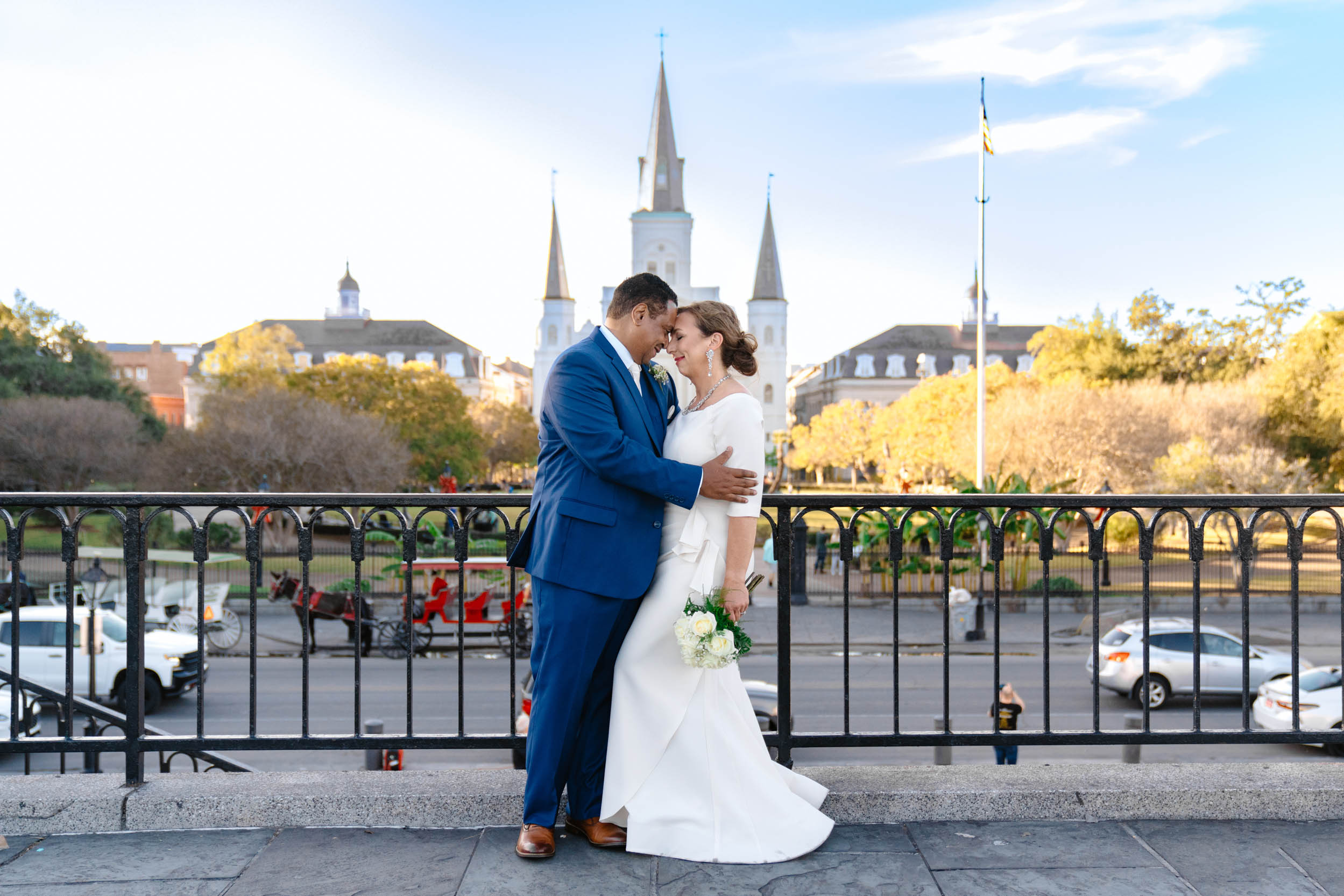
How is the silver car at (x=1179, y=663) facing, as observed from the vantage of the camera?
facing away from the viewer and to the right of the viewer

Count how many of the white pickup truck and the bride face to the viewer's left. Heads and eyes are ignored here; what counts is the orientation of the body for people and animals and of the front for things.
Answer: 1

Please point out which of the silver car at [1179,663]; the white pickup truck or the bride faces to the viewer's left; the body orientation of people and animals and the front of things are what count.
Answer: the bride

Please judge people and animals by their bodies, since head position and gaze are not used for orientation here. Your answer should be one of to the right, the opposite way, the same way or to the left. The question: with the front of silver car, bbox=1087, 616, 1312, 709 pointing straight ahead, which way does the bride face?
the opposite way

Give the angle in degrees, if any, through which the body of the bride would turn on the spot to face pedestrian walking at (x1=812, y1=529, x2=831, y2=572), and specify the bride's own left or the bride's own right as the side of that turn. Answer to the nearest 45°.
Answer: approximately 90° to the bride's own right

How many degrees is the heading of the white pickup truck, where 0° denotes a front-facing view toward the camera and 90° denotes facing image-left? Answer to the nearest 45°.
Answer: approximately 315°
